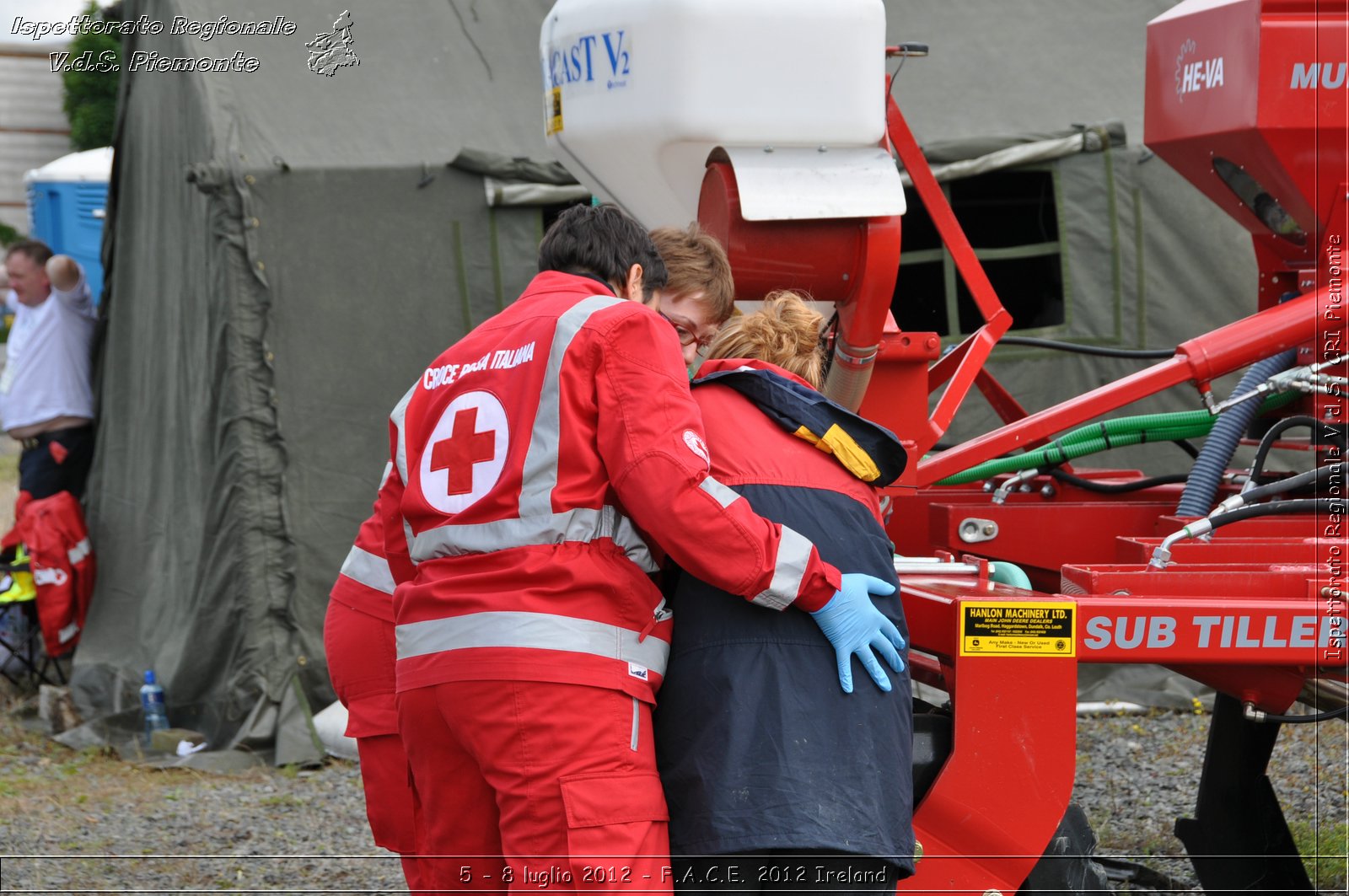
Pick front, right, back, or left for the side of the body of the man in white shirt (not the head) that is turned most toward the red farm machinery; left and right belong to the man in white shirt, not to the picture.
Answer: left

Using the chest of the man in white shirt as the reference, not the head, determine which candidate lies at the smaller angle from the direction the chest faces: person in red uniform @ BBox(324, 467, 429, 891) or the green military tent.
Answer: the person in red uniform

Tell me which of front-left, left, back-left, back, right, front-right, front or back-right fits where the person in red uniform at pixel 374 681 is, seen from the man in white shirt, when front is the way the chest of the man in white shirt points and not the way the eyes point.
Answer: front-left

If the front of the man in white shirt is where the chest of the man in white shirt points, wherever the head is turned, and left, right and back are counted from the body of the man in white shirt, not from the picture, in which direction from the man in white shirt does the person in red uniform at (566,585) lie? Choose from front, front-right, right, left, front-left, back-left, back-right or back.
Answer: front-left

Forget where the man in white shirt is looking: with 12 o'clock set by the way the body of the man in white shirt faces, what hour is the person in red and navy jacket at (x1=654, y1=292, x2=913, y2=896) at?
The person in red and navy jacket is roughly at 10 o'clock from the man in white shirt.

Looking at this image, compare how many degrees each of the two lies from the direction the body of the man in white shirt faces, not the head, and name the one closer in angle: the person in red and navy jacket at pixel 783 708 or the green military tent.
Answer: the person in red and navy jacket

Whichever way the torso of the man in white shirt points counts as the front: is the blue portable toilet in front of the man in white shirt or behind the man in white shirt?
behind

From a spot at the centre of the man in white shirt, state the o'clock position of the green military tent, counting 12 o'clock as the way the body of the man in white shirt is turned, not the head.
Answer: The green military tent is roughly at 9 o'clock from the man in white shirt.

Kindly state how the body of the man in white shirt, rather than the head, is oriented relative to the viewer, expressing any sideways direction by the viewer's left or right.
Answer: facing the viewer and to the left of the viewer

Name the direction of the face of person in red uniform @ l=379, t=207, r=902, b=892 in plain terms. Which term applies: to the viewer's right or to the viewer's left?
to the viewer's right
